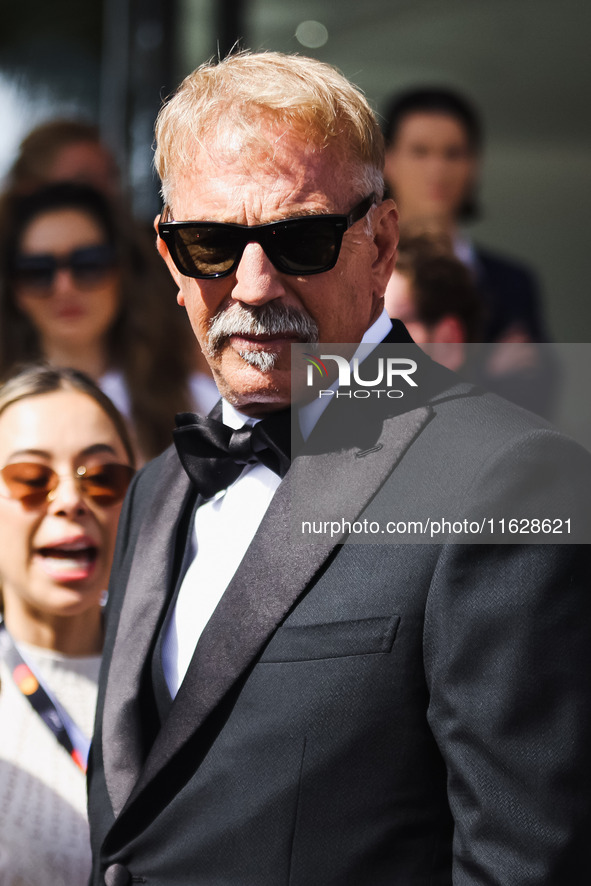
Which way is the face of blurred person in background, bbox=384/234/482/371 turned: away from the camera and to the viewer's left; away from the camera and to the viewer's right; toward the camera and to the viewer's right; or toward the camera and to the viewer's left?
toward the camera and to the viewer's left

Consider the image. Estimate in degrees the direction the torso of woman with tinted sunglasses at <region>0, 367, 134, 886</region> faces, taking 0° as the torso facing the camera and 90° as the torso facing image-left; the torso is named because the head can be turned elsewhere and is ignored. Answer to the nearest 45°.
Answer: approximately 0°

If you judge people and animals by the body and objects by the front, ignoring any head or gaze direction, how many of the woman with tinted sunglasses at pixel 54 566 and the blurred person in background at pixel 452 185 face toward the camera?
2

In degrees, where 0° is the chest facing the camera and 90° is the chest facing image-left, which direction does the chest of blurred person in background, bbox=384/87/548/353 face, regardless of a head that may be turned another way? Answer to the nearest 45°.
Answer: approximately 0°

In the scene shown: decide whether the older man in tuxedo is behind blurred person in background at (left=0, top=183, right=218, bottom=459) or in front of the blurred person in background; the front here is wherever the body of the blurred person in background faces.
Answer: in front

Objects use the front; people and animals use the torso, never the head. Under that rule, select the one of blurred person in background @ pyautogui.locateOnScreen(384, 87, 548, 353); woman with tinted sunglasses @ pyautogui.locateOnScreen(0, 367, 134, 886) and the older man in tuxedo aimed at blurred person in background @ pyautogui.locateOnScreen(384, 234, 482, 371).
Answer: blurred person in background @ pyautogui.locateOnScreen(384, 87, 548, 353)

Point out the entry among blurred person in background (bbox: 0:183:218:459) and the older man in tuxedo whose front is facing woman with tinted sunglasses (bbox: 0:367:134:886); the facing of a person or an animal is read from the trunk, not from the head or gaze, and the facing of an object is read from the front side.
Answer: the blurred person in background

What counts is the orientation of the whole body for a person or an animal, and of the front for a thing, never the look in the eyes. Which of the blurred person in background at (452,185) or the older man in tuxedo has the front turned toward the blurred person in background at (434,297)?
the blurred person in background at (452,185)

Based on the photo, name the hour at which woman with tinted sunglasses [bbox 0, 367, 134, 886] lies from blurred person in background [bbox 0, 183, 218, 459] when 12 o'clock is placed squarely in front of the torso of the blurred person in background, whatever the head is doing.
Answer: The woman with tinted sunglasses is roughly at 12 o'clock from the blurred person in background.

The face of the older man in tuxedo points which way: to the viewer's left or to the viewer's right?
to the viewer's left

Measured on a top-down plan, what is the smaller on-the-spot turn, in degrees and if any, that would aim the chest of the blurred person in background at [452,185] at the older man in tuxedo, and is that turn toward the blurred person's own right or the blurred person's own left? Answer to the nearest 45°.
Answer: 0° — they already face them

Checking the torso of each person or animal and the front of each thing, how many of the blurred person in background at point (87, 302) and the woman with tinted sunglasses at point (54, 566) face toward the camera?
2
